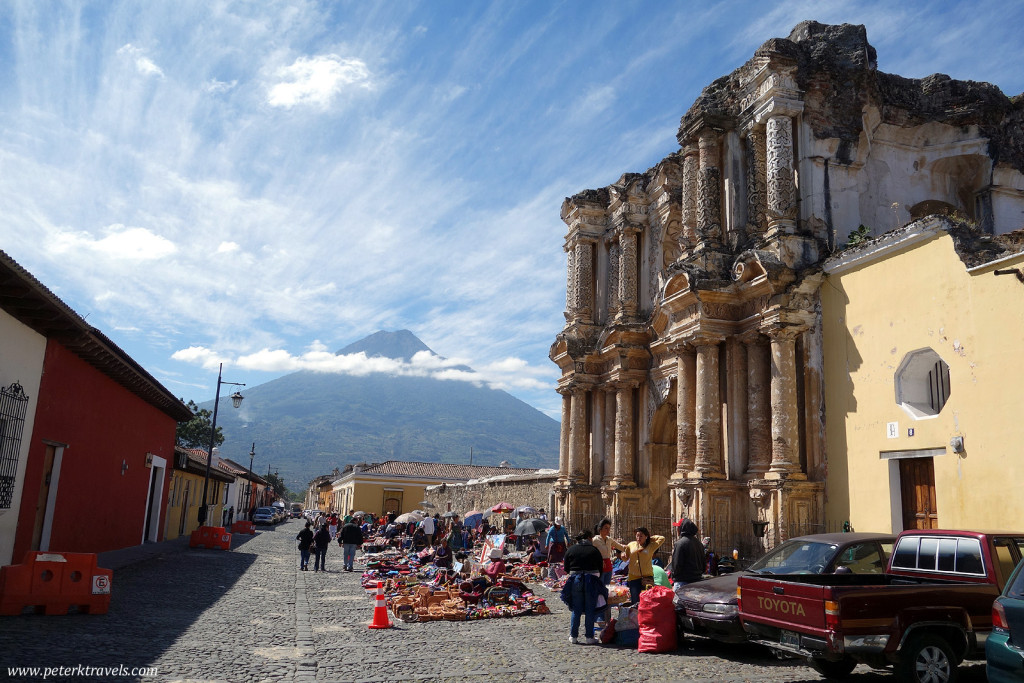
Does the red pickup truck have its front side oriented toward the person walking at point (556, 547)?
no

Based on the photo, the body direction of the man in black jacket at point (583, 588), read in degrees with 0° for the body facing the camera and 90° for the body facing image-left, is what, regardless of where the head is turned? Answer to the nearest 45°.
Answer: approximately 180°

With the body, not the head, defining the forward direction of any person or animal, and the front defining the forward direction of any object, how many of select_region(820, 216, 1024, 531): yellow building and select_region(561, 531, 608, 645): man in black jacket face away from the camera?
1

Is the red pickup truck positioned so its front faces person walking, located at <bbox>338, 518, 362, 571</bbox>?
no

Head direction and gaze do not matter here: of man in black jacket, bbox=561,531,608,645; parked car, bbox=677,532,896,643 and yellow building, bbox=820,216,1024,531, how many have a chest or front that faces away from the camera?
1

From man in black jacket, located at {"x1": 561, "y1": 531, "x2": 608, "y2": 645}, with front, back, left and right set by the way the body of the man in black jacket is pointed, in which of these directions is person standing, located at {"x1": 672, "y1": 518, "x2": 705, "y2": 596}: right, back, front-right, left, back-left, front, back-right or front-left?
front-right

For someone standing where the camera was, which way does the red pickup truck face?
facing away from the viewer and to the right of the viewer

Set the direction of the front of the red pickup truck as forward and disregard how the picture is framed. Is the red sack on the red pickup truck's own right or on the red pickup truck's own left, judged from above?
on the red pickup truck's own left

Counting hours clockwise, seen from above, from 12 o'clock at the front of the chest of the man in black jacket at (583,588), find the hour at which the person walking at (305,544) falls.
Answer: The person walking is roughly at 11 o'clock from the man in black jacket.

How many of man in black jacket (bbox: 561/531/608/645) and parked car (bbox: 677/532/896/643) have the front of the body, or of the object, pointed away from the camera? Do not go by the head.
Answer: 1

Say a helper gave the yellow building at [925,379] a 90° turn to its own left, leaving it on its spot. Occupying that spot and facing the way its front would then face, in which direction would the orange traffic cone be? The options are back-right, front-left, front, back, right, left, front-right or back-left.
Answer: right

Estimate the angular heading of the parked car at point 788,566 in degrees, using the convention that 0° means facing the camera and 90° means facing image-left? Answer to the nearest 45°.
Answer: approximately 45°

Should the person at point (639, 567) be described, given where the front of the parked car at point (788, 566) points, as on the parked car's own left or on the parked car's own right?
on the parked car's own right

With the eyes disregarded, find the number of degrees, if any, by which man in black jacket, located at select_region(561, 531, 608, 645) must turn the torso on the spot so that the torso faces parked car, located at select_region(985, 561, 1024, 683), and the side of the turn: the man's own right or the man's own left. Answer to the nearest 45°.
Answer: approximately 135° to the man's own right

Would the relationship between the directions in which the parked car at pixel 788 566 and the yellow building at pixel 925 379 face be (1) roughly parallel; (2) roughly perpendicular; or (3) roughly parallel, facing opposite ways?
roughly parallel

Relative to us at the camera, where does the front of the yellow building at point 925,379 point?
facing the viewer and to the left of the viewer

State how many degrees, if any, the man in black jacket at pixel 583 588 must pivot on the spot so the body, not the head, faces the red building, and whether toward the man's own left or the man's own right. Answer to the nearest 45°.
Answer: approximately 45° to the man's own left

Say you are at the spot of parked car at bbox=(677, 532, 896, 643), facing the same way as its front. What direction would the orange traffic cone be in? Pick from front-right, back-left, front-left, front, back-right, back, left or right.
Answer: front-right

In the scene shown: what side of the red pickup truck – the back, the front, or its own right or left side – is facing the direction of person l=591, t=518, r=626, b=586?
left

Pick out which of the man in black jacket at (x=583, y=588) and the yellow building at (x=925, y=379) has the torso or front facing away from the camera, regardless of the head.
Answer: the man in black jacket
